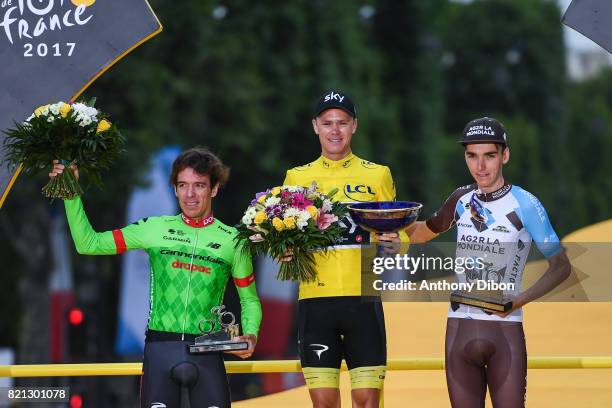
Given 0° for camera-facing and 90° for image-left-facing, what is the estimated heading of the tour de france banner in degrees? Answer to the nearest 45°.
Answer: approximately 0°

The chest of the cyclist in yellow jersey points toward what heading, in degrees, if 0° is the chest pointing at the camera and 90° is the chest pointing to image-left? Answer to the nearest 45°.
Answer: approximately 0°

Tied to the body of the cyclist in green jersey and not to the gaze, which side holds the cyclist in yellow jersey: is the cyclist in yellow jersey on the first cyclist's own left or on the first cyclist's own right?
on the first cyclist's own left

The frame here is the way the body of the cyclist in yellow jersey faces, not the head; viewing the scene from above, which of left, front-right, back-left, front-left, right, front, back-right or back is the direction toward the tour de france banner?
right

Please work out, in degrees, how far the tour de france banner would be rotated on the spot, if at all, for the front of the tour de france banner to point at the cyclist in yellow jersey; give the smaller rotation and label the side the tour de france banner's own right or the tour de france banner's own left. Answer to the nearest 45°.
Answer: approximately 90° to the tour de france banner's own left

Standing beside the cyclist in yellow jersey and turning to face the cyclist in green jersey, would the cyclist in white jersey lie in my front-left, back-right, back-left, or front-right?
back-left

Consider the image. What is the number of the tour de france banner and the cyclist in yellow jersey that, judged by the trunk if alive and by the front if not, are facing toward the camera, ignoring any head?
2
